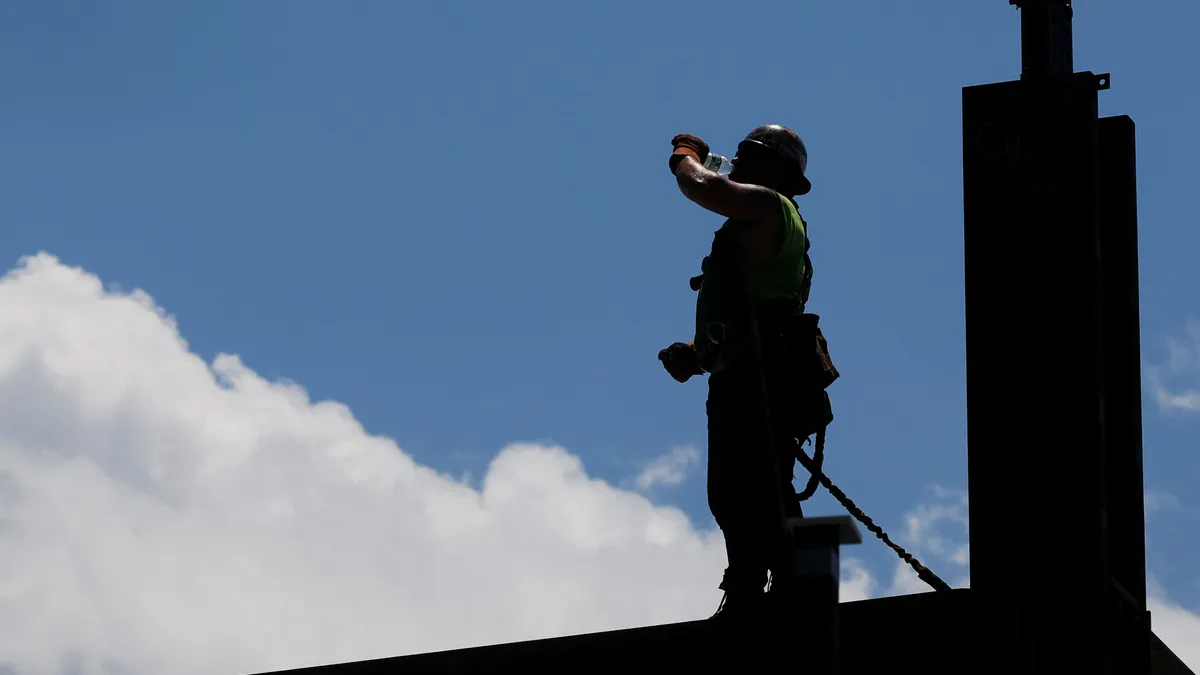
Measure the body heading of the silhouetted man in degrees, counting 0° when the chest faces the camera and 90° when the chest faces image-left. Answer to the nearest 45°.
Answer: approximately 90°

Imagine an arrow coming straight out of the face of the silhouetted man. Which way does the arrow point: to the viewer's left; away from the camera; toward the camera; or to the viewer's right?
to the viewer's left
